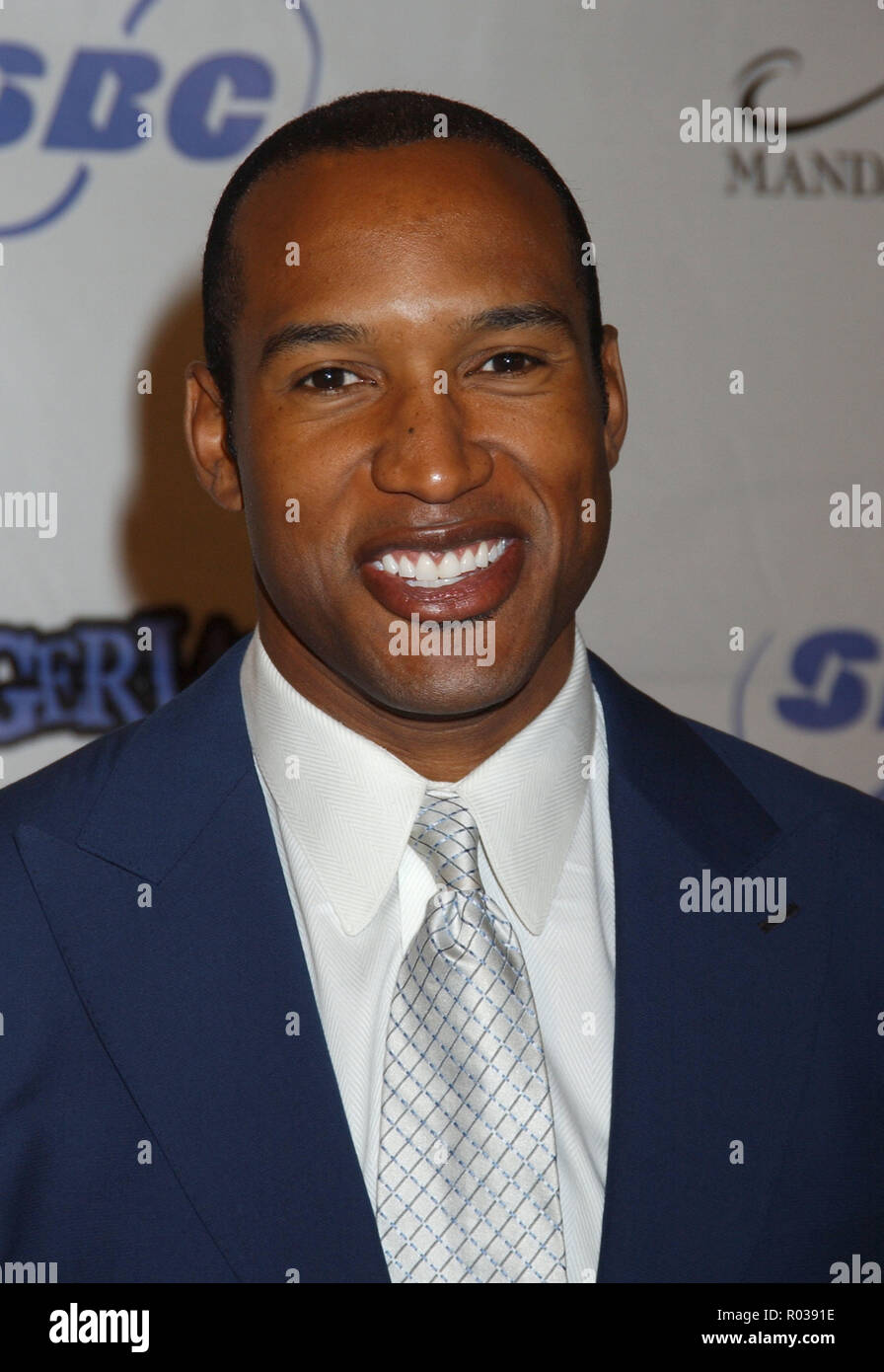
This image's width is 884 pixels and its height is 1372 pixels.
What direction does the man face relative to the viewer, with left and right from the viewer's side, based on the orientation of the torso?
facing the viewer

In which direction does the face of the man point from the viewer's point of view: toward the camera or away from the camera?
toward the camera
